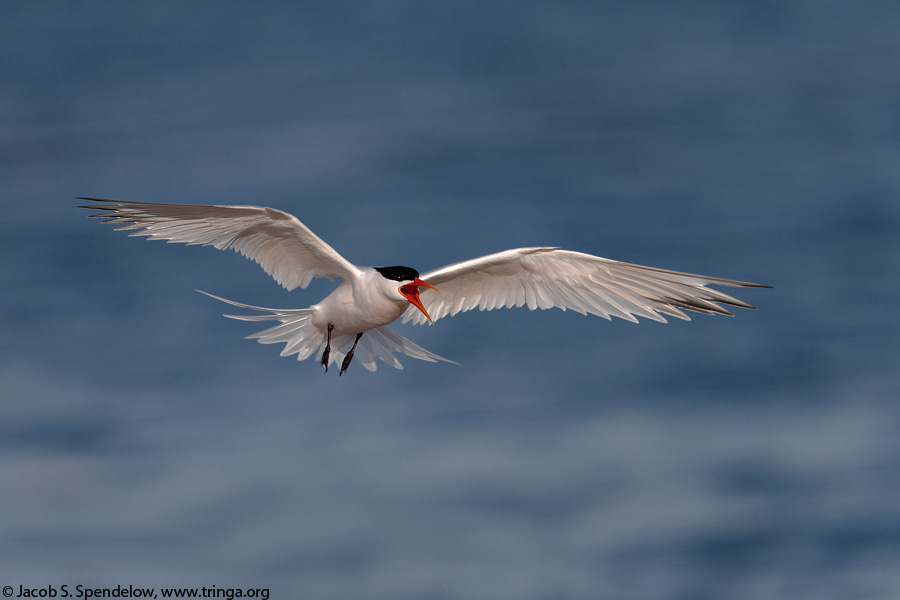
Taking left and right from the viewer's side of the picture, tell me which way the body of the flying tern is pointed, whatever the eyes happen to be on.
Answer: facing the viewer and to the right of the viewer
